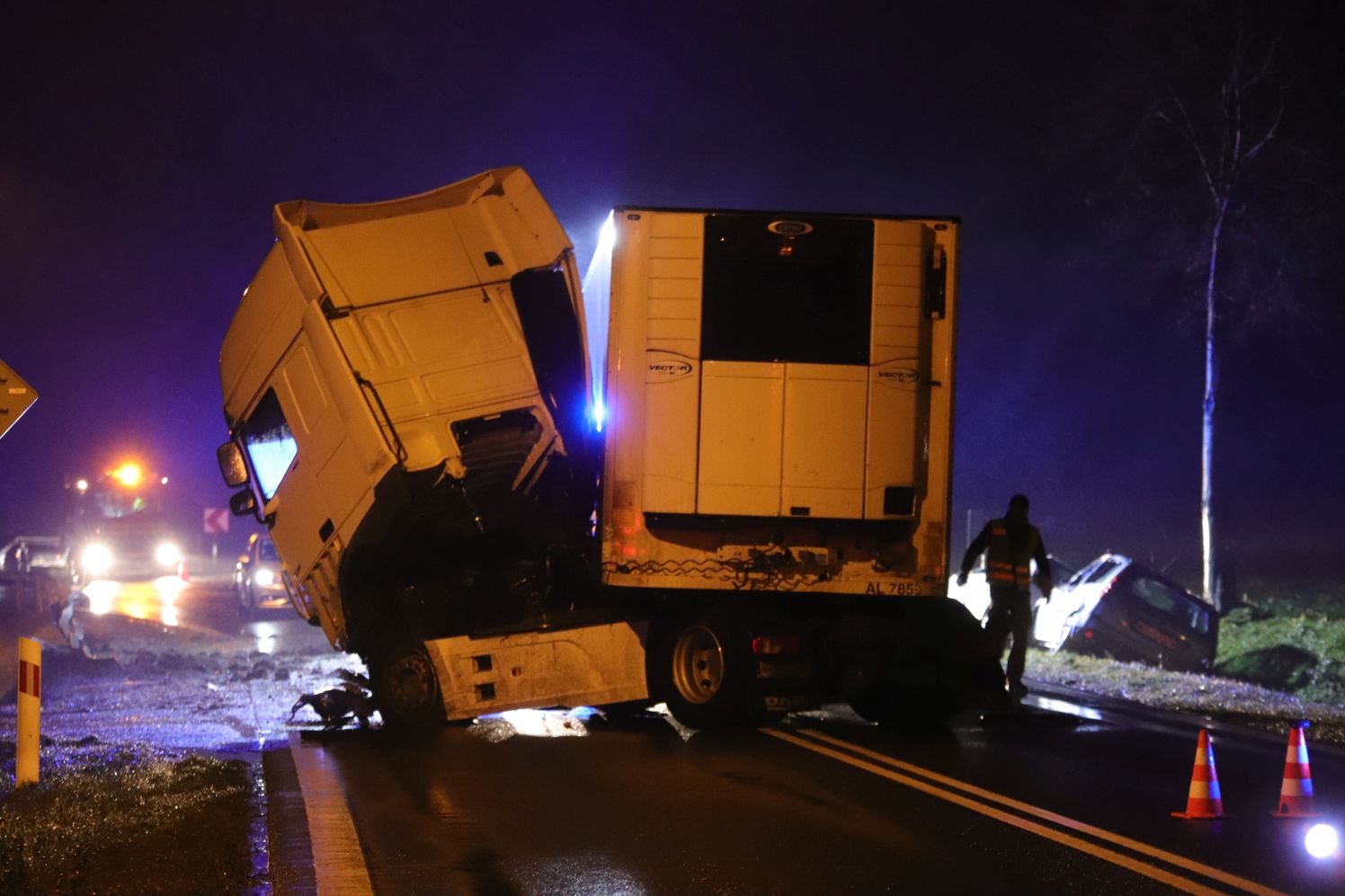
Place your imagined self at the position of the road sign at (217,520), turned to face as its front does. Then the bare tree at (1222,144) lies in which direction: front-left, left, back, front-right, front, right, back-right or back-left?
front-left

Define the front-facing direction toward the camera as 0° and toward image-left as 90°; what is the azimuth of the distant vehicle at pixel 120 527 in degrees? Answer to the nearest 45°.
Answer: approximately 0°

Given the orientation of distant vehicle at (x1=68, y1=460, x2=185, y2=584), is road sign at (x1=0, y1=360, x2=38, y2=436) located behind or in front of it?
in front

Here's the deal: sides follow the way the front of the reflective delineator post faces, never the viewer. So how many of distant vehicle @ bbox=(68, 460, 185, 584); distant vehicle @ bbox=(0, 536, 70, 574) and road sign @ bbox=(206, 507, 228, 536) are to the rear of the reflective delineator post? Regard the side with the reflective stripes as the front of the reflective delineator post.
3

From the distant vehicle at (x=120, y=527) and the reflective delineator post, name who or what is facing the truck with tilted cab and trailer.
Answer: the distant vehicle

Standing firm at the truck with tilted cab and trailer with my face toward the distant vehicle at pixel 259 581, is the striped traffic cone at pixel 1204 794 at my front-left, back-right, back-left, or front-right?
back-right

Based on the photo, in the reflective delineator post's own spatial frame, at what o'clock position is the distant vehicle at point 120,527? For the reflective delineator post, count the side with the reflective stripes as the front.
The distant vehicle is roughly at 6 o'clock from the reflective delineator post.

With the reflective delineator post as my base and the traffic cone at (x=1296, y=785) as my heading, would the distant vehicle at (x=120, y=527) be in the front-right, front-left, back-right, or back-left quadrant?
back-left

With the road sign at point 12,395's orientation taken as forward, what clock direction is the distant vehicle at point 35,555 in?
The distant vehicle is roughly at 6 o'clock from the road sign.

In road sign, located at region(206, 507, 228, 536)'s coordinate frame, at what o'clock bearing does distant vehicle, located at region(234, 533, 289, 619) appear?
The distant vehicle is roughly at 12 o'clock from the road sign.
